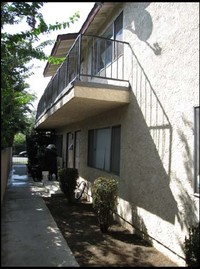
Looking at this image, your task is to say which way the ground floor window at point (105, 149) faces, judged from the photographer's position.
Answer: facing the viewer and to the left of the viewer

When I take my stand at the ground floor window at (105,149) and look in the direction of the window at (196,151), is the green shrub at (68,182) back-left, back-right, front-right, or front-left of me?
back-right

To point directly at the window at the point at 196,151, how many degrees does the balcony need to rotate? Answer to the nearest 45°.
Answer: approximately 90° to its left

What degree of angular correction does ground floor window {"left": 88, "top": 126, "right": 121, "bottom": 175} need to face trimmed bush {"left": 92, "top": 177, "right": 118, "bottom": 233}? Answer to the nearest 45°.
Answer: approximately 45° to its left

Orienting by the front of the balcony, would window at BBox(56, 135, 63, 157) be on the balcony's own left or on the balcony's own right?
on the balcony's own right

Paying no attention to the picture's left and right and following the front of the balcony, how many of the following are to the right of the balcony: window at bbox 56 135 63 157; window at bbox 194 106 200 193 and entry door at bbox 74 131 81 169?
2

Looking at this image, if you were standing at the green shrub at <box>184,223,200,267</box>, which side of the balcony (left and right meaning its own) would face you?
left

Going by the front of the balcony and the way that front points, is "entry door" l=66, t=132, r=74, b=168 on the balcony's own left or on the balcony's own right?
on the balcony's own right

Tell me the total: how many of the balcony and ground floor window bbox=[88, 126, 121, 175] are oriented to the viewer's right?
0

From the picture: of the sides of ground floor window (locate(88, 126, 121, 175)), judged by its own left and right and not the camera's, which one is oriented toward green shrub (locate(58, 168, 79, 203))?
right

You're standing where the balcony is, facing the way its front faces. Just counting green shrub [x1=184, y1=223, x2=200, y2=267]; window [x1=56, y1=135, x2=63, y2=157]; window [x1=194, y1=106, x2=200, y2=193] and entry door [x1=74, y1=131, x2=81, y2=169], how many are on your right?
2

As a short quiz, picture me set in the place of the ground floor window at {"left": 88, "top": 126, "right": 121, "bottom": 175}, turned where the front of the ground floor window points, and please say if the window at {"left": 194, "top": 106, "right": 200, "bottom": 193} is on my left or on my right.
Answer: on my left

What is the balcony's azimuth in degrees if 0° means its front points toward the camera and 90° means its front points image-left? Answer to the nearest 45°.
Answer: approximately 90°

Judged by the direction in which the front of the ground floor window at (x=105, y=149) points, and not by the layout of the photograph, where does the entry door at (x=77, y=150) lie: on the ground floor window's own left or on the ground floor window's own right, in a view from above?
on the ground floor window's own right
